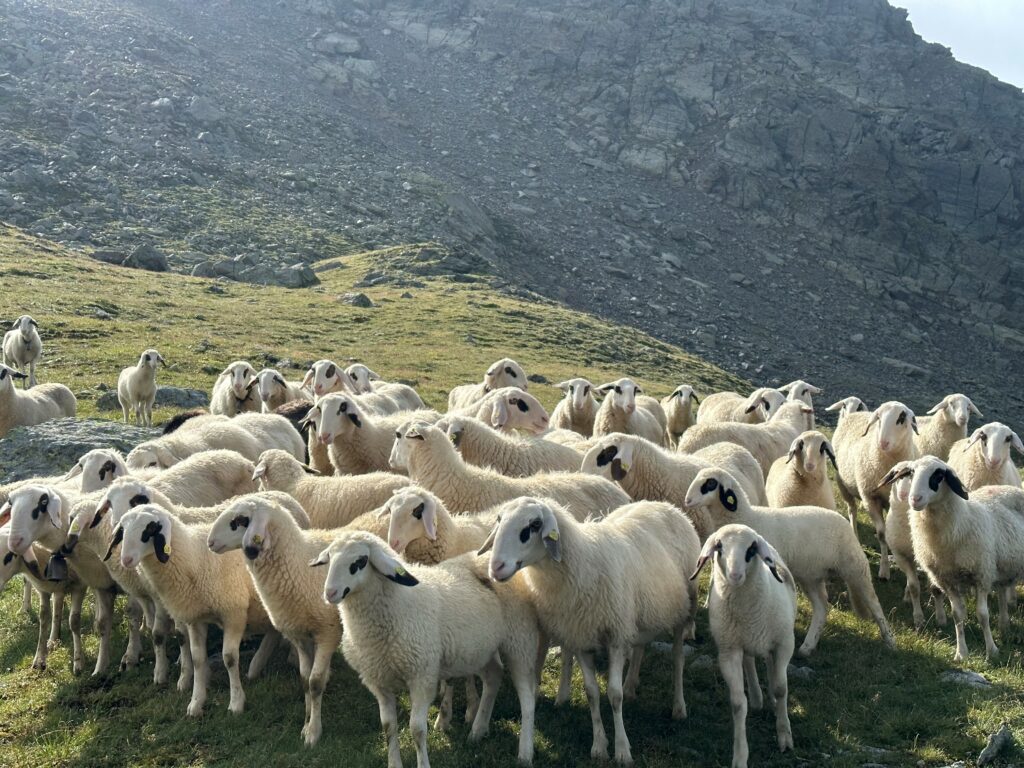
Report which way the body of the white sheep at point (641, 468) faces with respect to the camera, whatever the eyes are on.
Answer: to the viewer's left

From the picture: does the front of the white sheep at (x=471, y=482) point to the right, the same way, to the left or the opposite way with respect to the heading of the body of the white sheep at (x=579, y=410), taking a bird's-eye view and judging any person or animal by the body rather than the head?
to the right

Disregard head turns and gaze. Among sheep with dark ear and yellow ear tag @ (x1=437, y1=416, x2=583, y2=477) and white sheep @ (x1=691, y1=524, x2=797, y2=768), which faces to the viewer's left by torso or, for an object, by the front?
the sheep with dark ear and yellow ear tag

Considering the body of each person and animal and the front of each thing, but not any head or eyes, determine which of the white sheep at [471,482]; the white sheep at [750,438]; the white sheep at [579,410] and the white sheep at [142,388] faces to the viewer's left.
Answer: the white sheep at [471,482]

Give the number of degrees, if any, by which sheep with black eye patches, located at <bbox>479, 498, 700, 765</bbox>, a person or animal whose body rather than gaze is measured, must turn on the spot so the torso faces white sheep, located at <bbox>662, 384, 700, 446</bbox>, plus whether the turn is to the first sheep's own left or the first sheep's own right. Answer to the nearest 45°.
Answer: approximately 135° to the first sheep's own right

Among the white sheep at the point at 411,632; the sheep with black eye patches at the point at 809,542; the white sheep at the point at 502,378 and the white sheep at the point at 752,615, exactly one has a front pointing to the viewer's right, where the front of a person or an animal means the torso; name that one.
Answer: the white sheep at the point at 502,378

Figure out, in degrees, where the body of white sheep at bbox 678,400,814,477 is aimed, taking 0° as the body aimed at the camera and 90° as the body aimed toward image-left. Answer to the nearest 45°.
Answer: approximately 270°

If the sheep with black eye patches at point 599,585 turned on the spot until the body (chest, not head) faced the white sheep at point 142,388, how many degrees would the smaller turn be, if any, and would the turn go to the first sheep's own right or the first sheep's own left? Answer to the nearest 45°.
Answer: approximately 90° to the first sheep's own right

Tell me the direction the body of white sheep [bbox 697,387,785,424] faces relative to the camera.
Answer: to the viewer's right

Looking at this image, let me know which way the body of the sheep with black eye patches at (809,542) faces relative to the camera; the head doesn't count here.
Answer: to the viewer's left

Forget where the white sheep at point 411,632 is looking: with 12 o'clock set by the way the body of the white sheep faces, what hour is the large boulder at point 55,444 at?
The large boulder is roughly at 3 o'clock from the white sheep.

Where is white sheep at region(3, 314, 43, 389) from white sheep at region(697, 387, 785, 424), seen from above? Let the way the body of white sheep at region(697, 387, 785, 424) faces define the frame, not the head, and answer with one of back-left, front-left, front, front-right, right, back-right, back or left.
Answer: back

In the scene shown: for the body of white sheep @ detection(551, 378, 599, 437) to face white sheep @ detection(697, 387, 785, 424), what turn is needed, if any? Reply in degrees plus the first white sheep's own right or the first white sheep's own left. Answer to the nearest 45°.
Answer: approximately 135° to the first white sheep's own left
